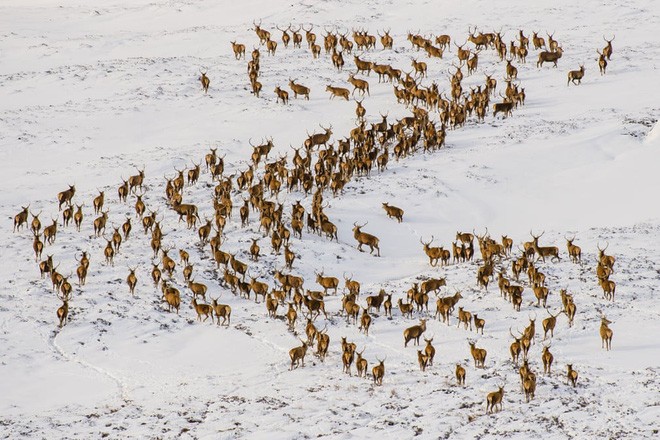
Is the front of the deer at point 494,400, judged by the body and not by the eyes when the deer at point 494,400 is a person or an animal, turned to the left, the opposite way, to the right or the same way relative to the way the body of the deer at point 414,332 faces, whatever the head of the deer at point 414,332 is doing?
the same way

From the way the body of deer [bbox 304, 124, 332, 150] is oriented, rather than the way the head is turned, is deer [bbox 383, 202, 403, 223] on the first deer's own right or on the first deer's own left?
on the first deer's own right

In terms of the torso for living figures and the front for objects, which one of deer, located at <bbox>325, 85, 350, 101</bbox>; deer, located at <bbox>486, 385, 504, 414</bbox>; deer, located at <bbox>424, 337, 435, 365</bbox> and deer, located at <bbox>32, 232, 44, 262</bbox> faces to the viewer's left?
deer, located at <bbox>325, 85, 350, 101</bbox>

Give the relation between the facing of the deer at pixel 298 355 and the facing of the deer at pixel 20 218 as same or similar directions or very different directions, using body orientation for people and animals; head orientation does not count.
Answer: same or similar directions

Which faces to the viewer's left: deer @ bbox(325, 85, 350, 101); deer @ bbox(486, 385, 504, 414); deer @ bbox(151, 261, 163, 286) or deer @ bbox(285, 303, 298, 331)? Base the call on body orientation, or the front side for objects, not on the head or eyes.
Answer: deer @ bbox(325, 85, 350, 101)

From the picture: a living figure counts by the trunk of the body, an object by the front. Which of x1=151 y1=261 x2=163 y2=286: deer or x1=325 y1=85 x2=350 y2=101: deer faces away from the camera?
x1=151 y1=261 x2=163 y2=286: deer

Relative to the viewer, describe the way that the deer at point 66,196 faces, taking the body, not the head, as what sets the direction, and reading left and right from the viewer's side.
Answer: facing away from the viewer and to the right of the viewer

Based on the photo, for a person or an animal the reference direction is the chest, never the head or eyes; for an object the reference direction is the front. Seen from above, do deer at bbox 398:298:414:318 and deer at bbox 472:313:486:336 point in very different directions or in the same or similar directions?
same or similar directions

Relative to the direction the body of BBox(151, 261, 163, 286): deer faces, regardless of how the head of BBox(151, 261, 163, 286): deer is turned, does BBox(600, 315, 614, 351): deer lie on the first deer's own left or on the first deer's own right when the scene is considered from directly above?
on the first deer's own right

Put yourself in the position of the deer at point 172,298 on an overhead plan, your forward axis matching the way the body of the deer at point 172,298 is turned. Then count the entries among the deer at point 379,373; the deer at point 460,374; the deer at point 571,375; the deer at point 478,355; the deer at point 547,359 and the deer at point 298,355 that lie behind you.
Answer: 6

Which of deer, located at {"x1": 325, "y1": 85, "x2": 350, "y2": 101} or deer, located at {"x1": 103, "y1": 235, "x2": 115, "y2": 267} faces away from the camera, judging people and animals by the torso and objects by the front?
deer, located at {"x1": 103, "y1": 235, "x2": 115, "y2": 267}

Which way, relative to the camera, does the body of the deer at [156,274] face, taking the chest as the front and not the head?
away from the camera

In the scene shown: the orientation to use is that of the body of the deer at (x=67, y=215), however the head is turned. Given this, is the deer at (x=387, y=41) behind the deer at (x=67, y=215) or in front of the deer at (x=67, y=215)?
in front

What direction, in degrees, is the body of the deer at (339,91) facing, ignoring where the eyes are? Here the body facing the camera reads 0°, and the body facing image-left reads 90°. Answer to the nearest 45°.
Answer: approximately 90°

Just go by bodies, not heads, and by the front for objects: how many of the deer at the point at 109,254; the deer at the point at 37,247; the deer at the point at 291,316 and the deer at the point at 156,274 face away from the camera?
4
